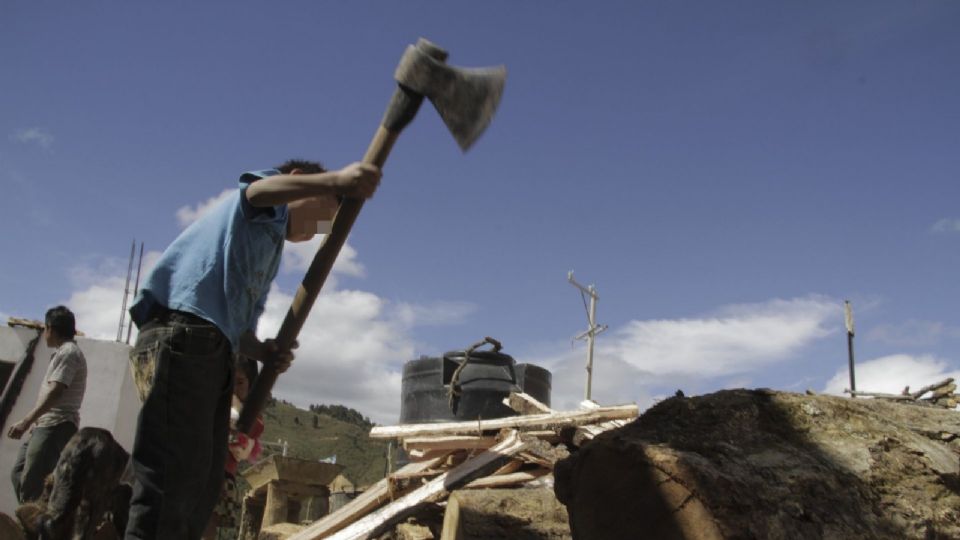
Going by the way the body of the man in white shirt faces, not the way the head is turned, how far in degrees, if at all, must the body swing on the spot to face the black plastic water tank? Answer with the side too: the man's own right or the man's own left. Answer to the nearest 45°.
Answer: approximately 180°

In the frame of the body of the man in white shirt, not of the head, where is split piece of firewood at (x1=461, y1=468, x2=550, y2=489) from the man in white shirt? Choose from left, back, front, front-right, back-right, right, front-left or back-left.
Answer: back-left

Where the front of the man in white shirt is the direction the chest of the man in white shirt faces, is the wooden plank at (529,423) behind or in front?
behind

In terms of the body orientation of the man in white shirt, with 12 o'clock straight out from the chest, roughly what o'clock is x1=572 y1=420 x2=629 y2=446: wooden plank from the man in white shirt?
The wooden plank is roughly at 7 o'clock from the man in white shirt.

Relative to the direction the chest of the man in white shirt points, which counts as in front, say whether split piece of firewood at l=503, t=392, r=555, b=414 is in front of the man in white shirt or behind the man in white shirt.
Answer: behind

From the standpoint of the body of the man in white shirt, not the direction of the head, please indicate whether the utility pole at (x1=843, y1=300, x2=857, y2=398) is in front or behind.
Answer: behind

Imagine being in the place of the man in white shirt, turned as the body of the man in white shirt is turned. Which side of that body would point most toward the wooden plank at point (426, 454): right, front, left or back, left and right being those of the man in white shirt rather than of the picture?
back

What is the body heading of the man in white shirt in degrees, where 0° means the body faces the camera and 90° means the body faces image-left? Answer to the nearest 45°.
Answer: approximately 90°
